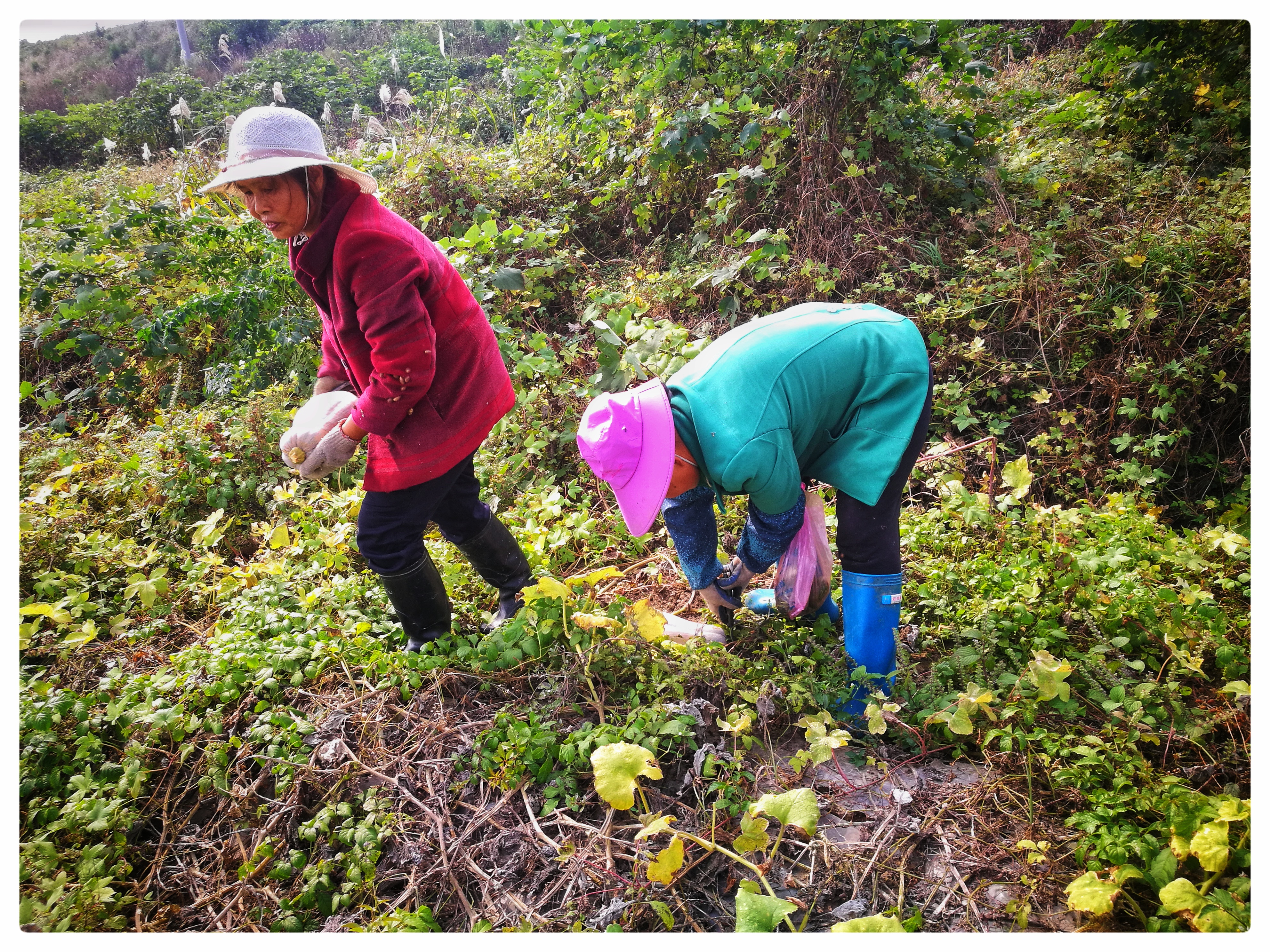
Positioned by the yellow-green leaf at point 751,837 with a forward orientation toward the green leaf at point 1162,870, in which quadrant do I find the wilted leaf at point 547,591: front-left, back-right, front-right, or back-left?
back-left

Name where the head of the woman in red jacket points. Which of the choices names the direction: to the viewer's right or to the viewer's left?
to the viewer's left

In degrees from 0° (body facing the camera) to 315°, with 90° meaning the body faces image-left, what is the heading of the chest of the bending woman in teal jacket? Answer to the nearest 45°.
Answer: approximately 90°

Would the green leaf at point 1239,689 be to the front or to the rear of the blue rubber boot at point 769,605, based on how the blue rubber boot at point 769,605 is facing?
to the rear

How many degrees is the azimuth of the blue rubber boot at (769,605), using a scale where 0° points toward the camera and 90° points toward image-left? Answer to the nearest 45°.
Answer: approximately 90°

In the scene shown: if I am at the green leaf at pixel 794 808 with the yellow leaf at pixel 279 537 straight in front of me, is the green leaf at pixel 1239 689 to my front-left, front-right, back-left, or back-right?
back-right

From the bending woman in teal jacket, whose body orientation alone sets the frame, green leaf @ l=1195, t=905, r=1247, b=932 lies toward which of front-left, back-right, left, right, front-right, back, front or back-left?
back-left

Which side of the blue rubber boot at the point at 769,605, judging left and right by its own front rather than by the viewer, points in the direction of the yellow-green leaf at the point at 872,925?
left

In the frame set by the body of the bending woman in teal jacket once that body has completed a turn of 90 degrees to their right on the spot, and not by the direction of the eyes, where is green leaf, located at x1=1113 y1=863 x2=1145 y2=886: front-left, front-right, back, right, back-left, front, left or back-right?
back-right
